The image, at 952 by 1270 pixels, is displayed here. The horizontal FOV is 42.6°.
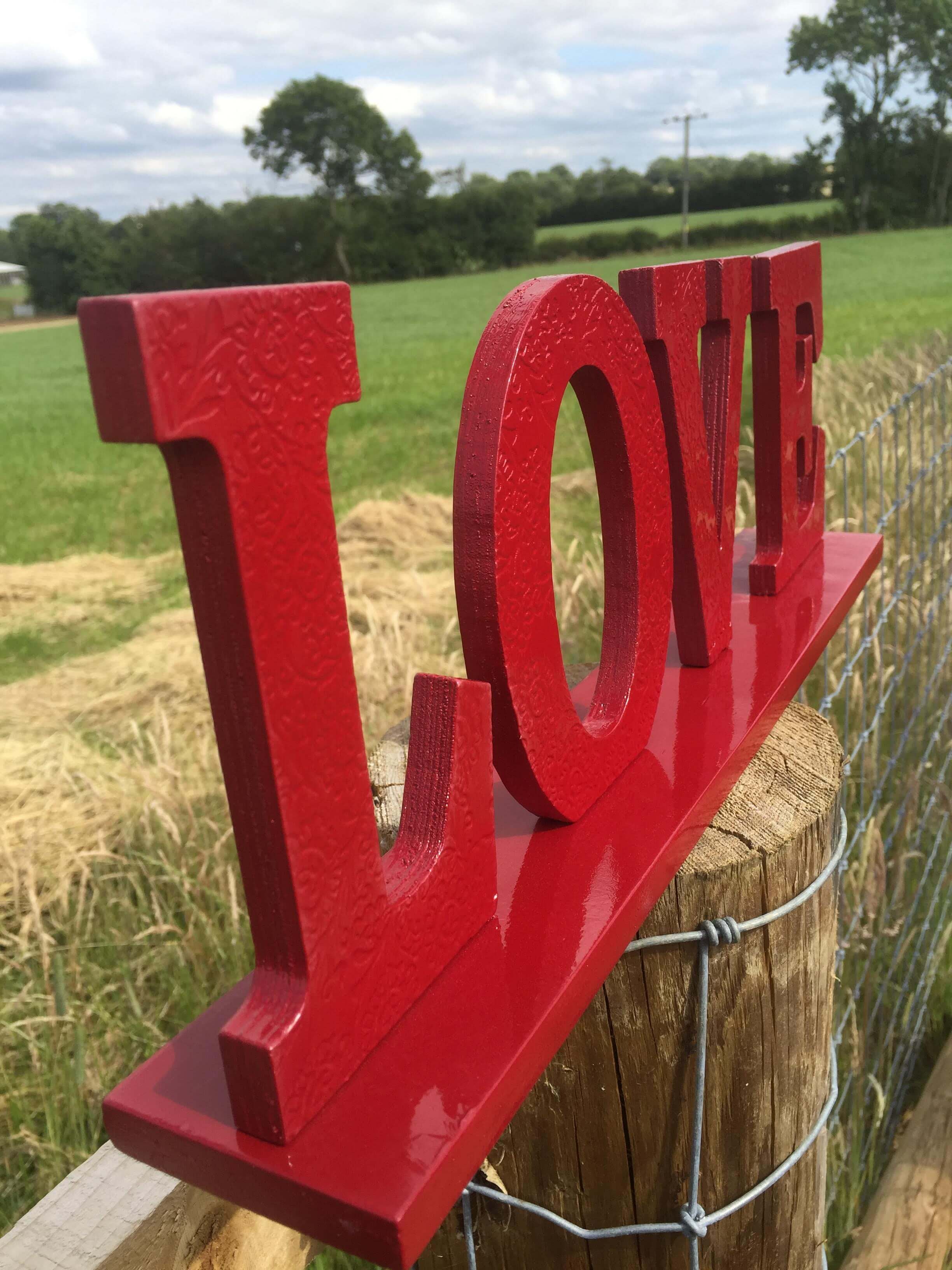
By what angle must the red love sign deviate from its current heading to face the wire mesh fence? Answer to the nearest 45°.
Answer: approximately 90° to its left

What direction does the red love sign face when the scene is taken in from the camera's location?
facing the viewer and to the right of the viewer
